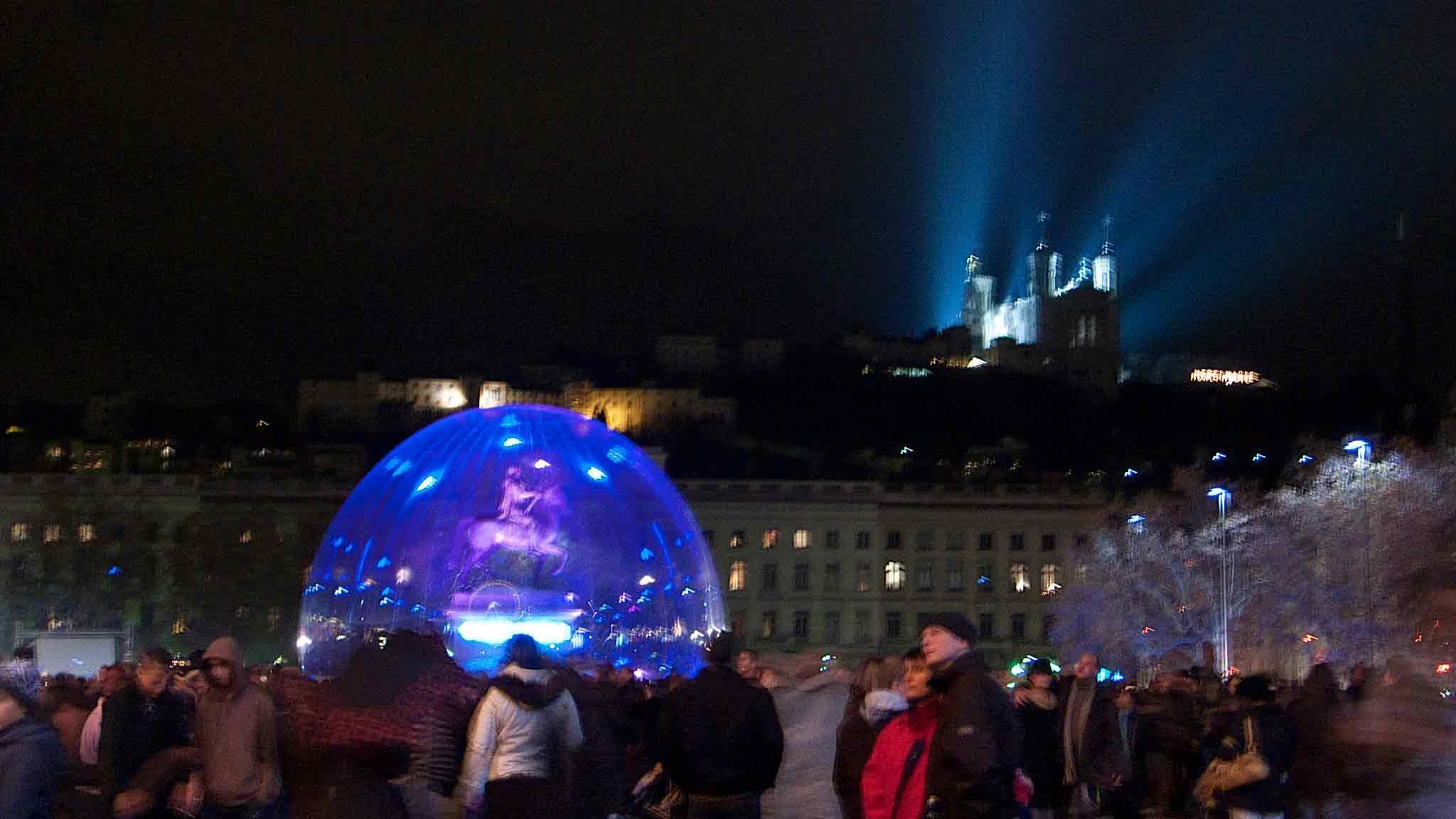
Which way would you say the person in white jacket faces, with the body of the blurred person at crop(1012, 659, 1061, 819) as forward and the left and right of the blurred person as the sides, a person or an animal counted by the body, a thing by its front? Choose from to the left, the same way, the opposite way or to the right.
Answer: the opposite way

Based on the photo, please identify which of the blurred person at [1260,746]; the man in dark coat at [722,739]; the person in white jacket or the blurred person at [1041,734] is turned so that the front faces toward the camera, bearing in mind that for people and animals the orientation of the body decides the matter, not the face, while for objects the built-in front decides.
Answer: the blurred person at [1041,734]

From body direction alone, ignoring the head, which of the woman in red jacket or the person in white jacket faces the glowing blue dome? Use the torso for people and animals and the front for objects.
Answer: the person in white jacket

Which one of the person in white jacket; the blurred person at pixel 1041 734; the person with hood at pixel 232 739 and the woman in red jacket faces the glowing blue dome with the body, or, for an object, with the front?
the person in white jacket

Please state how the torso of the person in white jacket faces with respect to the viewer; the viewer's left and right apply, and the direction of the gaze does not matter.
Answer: facing away from the viewer

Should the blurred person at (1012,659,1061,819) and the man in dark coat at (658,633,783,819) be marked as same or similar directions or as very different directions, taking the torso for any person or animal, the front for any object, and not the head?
very different directions

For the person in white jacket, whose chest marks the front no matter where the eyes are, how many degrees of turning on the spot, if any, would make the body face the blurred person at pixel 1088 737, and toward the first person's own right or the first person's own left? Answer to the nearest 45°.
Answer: approximately 45° to the first person's own right

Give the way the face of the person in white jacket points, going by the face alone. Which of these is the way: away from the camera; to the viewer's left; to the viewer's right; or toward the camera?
away from the camera

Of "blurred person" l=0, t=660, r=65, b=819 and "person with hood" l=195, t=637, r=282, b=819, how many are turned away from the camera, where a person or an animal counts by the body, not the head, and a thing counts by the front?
0

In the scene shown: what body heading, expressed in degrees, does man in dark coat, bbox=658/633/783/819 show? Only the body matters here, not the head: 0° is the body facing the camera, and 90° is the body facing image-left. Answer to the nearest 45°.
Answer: approximately 180°

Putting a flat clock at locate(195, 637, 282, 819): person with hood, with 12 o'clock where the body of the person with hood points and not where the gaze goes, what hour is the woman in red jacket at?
The woman in red jacket is roughly at 9 o'clock from the person with hood.
